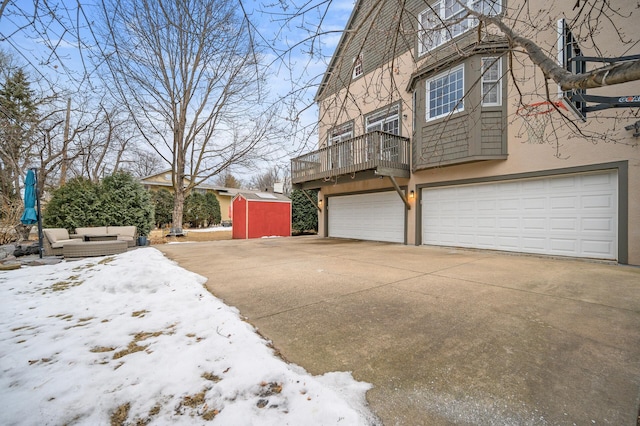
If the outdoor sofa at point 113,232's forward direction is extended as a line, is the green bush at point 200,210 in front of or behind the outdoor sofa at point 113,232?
behind

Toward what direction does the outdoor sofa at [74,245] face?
toward the camera

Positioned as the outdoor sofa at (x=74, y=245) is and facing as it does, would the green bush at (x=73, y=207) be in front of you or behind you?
behind

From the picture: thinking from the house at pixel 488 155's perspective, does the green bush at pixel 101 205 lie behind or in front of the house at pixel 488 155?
in front

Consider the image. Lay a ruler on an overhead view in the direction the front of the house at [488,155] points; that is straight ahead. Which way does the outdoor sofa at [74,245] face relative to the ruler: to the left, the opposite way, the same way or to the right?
to the left

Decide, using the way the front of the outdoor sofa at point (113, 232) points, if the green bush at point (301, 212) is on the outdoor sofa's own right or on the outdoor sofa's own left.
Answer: on the outdoor sofa's own left

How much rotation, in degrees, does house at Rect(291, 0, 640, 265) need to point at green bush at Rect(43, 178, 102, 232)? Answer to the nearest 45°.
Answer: approximately 45° to its right
